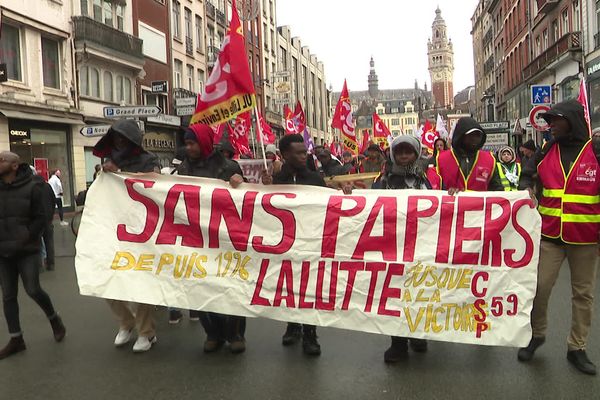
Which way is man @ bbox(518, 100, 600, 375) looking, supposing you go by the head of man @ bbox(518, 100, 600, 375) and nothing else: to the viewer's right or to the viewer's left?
to the viewer's left

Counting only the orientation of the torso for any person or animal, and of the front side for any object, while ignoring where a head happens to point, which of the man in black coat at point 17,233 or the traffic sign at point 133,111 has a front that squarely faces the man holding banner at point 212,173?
the traffic sign

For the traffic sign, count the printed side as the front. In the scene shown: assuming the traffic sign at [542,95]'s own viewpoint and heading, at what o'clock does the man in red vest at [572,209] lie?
The man in red vest is roughly at 12 o'clock from the traffic sign.

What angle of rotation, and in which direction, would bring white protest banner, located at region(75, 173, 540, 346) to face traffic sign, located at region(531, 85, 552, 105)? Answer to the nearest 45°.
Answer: approximately 135° to its left

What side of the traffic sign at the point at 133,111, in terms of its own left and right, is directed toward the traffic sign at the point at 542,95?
left

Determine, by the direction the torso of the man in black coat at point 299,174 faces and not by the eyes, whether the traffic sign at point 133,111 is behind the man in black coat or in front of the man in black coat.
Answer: behind

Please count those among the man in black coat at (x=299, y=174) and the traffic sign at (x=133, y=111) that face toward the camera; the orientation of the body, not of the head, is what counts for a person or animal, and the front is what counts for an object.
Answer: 2

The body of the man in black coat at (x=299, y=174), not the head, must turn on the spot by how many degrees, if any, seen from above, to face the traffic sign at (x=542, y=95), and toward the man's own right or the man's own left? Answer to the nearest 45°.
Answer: approximately 135° to the man's own left

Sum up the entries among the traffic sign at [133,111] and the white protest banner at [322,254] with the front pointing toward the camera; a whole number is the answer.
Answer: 2

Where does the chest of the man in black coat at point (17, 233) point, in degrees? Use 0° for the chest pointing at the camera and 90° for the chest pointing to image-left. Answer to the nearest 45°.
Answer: approximately 45°

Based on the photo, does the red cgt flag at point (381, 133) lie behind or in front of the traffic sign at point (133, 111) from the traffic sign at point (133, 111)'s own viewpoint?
behind
